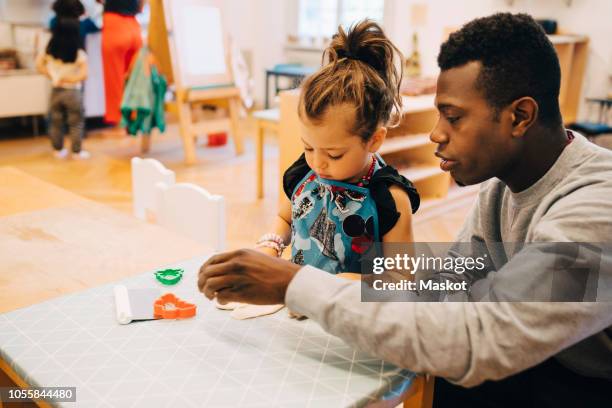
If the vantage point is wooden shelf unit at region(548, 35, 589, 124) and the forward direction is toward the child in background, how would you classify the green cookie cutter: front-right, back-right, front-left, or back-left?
front-left

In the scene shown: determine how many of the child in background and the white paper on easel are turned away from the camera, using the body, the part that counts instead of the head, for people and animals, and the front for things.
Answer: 1

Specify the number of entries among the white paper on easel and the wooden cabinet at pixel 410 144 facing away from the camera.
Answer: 0

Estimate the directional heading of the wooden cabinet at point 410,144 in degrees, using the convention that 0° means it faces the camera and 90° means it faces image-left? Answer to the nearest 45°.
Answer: approximately 315°

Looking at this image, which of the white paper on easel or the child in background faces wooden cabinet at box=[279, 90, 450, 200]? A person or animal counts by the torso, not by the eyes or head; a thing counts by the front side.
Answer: the white paper on easel

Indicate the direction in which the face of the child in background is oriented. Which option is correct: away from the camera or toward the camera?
away from the camera

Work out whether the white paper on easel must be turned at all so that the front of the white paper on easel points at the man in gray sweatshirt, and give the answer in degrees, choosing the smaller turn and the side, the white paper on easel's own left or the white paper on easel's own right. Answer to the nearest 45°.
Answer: approximately 45° to the white paper on easel's own right

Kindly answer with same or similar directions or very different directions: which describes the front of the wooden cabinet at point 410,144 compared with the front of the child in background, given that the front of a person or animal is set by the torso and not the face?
very different directions

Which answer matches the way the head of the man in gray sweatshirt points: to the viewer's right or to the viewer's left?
to the viewer's left

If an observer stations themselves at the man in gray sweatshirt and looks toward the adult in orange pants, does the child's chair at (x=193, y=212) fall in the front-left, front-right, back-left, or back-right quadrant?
front-left

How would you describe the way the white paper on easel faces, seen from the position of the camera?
facing the viewer and to the right of the viewer

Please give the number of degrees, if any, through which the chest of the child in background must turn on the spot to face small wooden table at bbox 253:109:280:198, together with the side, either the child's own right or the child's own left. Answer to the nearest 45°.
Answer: approximately 135° to the child's own right

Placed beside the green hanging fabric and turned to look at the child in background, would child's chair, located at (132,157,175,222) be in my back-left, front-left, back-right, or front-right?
back-left

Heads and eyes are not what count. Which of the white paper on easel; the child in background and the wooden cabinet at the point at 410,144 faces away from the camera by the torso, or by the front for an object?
the child in background

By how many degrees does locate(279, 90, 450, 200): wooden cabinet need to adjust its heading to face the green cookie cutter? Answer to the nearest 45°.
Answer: approximately 45° to its right

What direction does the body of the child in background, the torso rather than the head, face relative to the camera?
away from the camera
